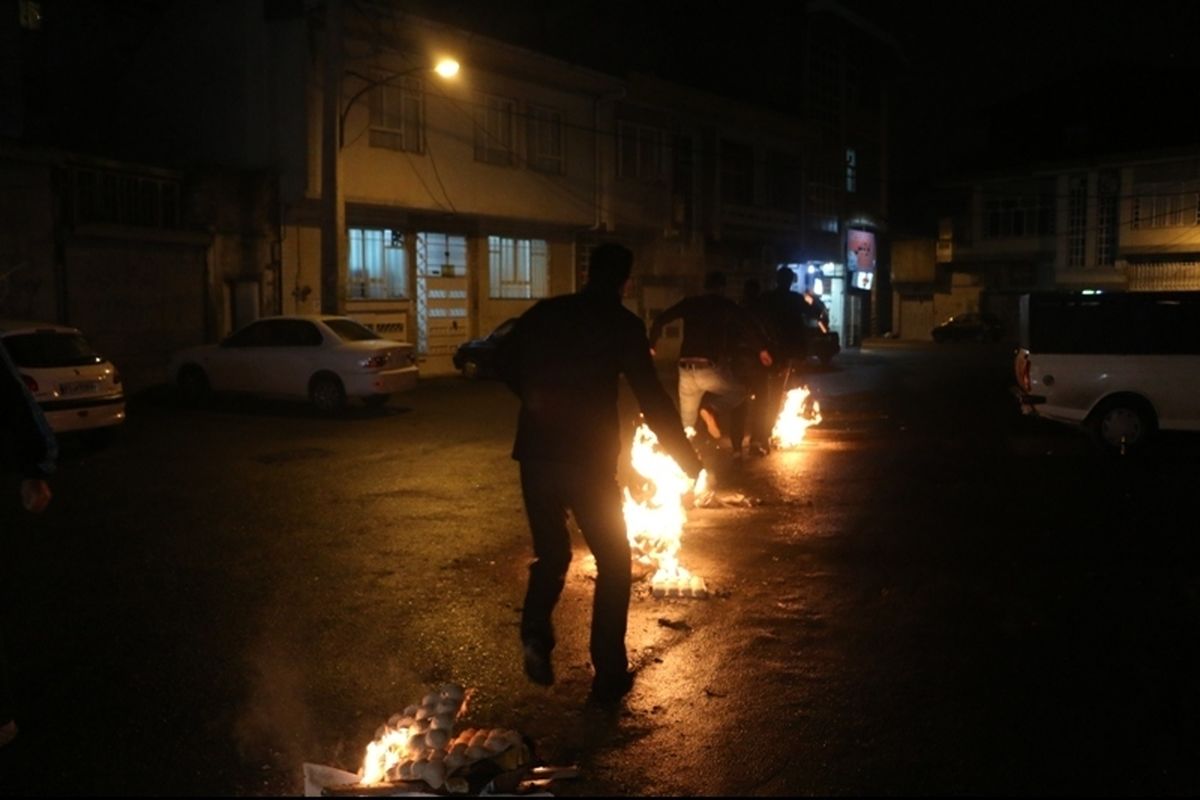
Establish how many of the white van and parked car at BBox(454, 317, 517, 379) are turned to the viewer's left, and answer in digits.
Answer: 1

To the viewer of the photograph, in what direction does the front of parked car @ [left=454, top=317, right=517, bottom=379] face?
facing to the left of the viewer

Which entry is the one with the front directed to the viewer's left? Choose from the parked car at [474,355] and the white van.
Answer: the parked car

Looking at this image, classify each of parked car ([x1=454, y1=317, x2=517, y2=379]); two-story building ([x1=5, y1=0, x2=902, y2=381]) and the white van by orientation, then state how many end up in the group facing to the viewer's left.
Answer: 1

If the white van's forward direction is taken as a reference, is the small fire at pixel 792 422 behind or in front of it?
behind

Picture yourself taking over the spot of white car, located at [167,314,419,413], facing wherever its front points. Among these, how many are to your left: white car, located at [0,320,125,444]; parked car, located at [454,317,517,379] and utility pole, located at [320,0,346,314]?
1

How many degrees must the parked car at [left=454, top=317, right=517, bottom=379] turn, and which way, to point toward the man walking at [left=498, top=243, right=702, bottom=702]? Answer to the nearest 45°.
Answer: approximately 90° to its left

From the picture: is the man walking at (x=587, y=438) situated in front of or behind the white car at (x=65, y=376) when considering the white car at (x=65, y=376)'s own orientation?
behind

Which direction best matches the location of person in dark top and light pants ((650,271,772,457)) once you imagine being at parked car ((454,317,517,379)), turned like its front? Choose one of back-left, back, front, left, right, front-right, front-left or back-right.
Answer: left

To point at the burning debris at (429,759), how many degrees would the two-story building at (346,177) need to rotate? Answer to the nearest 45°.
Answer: approximately 45° to its right
